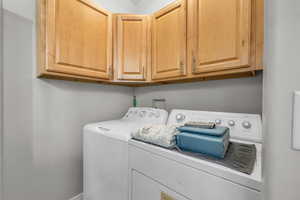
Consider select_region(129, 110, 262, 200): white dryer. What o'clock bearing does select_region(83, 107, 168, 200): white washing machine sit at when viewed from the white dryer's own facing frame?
The white washing machine is roughly at 2 o'clock from the white dryer.

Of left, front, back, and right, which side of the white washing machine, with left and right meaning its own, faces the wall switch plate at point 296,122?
left

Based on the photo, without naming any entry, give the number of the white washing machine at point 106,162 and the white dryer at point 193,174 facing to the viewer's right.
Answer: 0

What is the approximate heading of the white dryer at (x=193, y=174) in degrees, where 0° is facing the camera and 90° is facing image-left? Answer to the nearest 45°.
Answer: approximately 45°

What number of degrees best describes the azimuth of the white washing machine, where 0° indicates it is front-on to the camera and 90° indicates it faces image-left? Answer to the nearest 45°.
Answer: approximately 45°

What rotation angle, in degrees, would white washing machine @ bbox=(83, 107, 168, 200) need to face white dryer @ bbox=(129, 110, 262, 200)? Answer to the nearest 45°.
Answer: approximately 90° to its left
